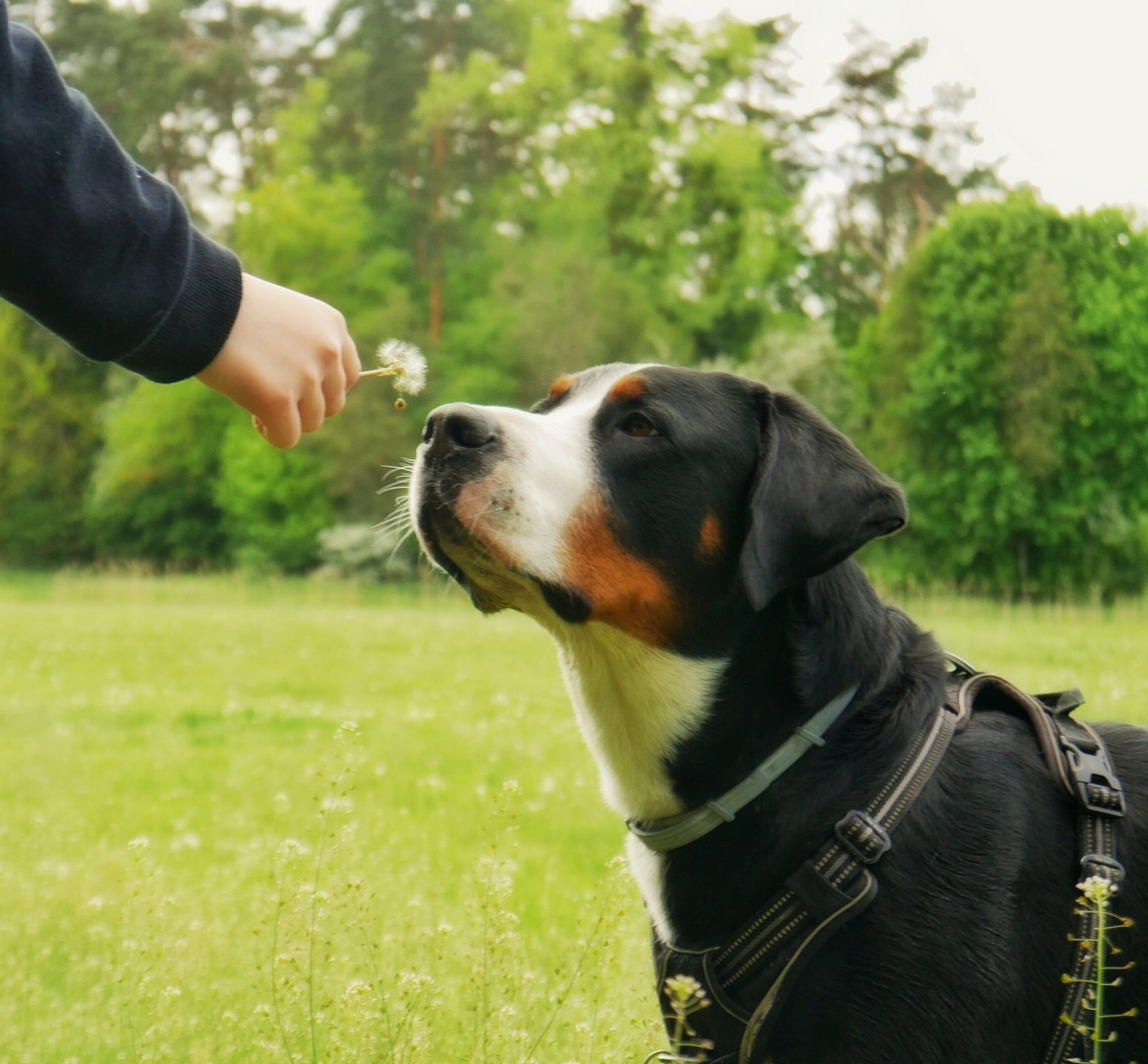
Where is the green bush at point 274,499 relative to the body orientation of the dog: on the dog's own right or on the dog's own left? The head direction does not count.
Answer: on the dog's own right

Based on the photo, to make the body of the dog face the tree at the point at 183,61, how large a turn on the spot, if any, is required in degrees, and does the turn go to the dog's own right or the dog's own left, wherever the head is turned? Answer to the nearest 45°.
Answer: approximately 45° to the dog's own right

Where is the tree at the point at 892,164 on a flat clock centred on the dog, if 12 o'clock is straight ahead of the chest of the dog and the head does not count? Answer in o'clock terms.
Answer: The tree is roughly at 3 o'clock from the dog.

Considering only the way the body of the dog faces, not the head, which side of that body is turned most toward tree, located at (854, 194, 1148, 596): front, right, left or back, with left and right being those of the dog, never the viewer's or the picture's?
right

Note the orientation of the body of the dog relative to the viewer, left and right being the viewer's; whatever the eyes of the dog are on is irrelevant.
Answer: facing to the left of the viewer
